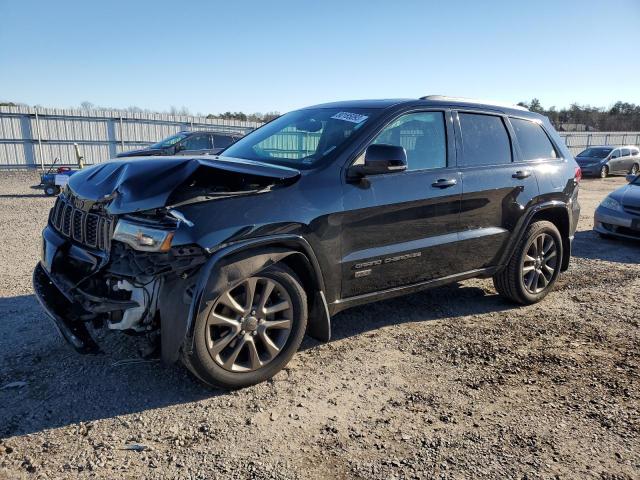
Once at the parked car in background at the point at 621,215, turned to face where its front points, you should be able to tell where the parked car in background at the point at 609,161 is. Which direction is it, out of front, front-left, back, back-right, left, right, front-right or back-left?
back-right

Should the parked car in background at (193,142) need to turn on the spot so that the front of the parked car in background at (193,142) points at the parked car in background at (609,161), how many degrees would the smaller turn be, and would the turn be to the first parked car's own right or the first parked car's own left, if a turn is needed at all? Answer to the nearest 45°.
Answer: approximately 135° to the first parked car's own left

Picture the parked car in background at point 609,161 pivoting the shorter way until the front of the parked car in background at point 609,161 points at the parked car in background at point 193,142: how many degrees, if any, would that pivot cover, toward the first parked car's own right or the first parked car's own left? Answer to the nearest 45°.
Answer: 0° — it already faces it

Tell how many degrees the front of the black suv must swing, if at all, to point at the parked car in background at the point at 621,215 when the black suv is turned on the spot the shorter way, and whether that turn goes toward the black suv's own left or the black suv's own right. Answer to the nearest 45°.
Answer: approximately 180°

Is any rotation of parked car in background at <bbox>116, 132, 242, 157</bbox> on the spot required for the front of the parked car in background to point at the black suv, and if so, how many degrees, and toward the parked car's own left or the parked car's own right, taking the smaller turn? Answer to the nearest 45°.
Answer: approximately 45° to the parked car's own left

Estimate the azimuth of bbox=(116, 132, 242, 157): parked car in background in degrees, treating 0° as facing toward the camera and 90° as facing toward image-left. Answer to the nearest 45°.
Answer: approximately 45°

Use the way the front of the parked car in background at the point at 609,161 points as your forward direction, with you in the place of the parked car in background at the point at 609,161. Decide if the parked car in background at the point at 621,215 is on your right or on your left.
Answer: on your left

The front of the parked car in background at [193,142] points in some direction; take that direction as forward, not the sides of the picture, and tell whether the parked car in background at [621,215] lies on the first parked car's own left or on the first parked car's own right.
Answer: on the first parked car's own left

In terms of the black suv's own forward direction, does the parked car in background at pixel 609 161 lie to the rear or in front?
to the rear
